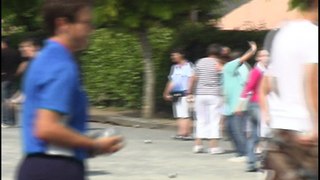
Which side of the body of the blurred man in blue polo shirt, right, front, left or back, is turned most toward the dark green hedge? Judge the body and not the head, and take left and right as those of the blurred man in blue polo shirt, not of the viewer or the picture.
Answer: left

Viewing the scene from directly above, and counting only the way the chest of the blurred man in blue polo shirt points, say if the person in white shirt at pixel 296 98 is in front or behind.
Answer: in front

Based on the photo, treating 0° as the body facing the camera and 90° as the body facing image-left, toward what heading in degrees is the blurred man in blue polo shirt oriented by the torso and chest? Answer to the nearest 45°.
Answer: approximately 270°

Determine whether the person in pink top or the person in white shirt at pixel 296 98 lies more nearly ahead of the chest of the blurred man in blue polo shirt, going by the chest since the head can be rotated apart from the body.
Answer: the person in white shirt

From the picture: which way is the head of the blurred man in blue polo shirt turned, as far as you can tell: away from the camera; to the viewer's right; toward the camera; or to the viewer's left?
to the viewer's right

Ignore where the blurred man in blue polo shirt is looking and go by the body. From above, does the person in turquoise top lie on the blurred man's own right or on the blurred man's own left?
on the blurred man's own left
